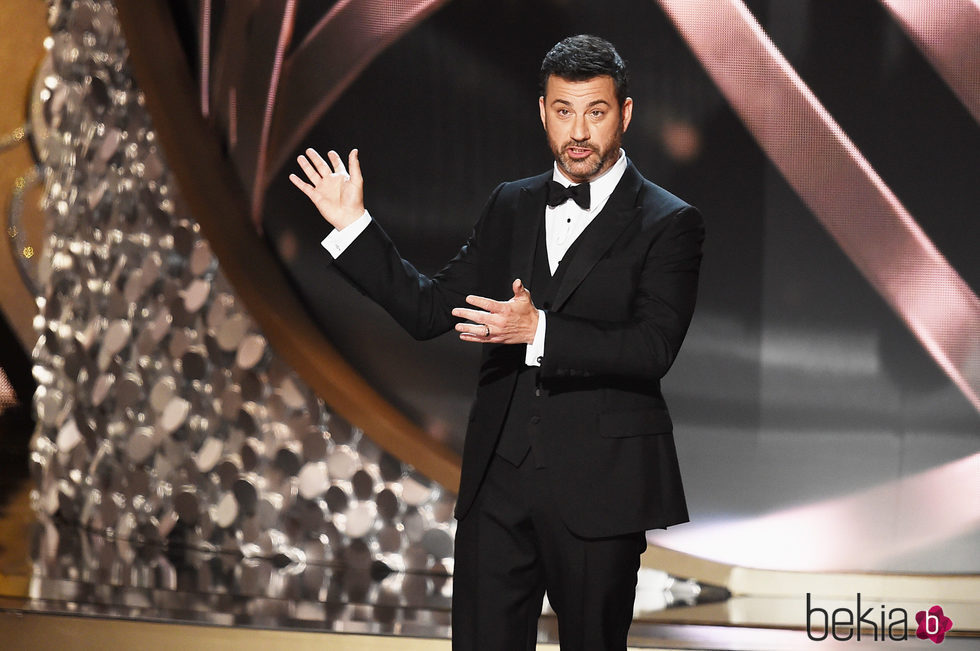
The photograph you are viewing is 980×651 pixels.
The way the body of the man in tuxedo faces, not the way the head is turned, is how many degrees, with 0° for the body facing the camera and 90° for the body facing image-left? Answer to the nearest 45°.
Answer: approximately 45°
